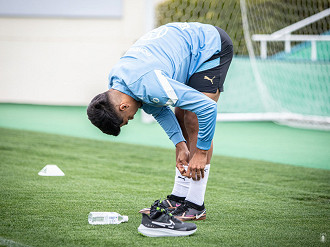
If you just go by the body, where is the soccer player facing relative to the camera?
to the viewer's left

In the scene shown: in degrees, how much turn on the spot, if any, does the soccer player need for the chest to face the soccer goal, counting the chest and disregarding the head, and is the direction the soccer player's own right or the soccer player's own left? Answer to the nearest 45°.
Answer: approximately 90° to the soccer player's own right

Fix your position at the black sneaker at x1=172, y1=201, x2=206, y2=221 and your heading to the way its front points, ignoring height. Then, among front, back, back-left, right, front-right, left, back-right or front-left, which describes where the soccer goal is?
right

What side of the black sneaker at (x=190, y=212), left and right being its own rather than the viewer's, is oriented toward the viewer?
left
